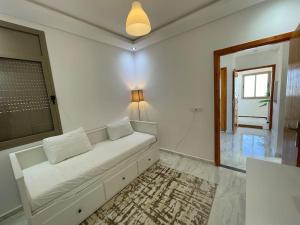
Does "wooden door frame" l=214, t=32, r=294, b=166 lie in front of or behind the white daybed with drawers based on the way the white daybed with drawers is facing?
in front

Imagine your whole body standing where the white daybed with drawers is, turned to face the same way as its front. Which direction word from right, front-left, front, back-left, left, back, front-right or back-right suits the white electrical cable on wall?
front-left

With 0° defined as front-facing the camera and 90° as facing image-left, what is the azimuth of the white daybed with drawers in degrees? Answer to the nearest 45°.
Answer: approximately 315°

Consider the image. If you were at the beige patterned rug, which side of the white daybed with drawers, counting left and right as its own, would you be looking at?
front
